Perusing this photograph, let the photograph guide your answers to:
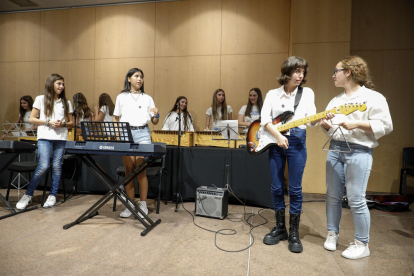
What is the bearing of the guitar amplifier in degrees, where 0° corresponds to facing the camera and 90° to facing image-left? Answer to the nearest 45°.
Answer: approximately 45°

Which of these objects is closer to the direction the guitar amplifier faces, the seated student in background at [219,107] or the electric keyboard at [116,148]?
the electric keyboard

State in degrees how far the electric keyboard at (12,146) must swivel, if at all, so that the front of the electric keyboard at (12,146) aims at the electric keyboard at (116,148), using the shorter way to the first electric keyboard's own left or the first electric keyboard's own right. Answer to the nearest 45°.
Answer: approximately 135° to the first electric keyboard's own right

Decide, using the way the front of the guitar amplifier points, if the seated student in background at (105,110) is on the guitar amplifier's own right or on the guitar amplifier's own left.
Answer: on the guitar amplifier's own right

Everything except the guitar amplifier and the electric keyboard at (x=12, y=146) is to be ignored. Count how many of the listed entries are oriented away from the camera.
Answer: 1

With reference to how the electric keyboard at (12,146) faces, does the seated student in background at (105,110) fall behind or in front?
in front

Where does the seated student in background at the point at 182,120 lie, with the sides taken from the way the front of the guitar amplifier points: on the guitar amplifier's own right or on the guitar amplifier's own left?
on the guitar amplifier's own right

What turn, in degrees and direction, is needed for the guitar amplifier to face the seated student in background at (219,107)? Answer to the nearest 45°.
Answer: approximately 135° to its right

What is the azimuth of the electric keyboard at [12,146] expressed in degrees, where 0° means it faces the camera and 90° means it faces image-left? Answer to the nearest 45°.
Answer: approximately 180°

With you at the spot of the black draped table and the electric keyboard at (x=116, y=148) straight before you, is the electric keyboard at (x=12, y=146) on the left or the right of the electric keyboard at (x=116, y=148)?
right
